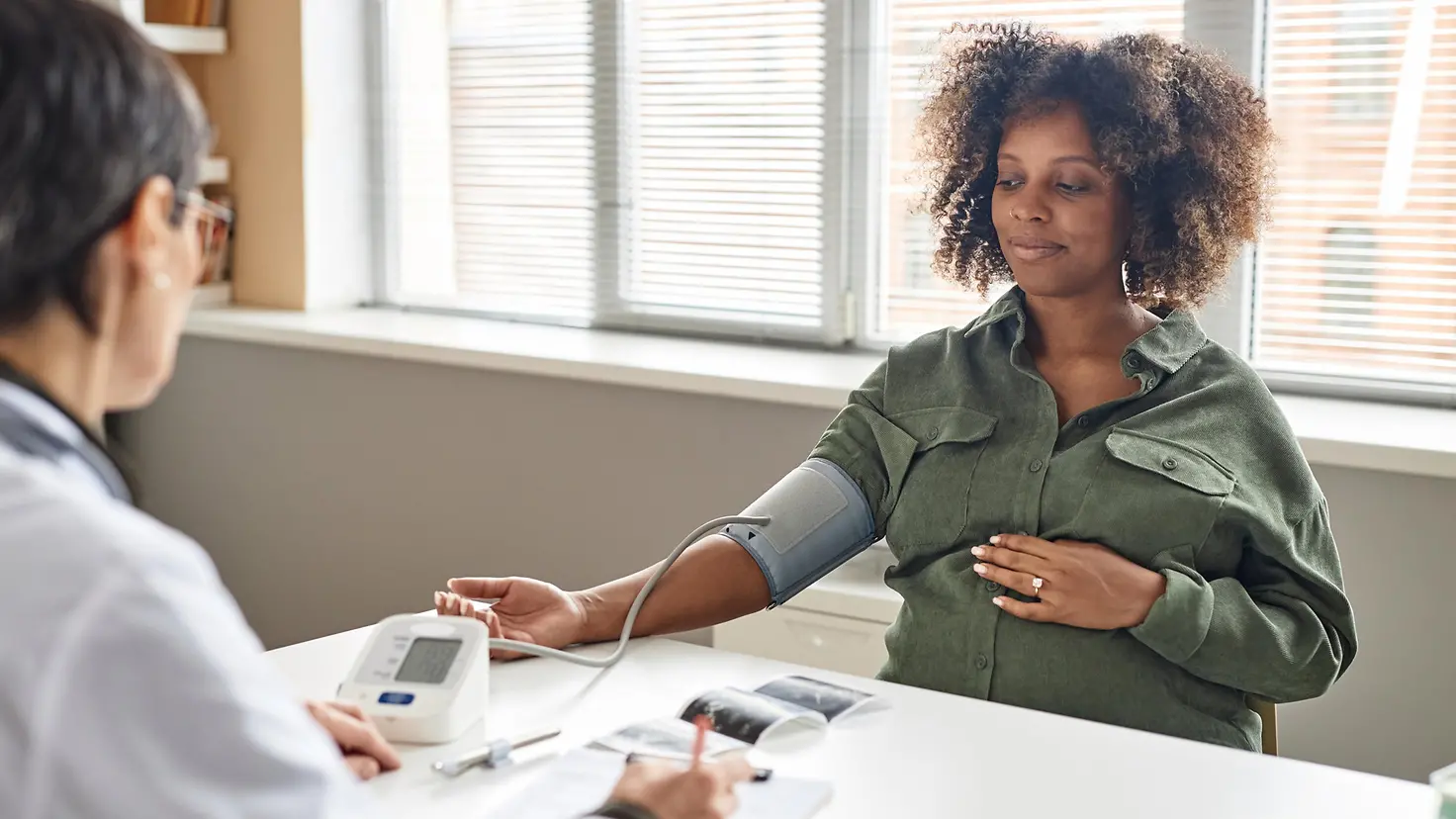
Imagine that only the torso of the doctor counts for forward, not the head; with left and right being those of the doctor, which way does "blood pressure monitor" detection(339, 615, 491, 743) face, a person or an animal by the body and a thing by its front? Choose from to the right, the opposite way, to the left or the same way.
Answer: the opposite way

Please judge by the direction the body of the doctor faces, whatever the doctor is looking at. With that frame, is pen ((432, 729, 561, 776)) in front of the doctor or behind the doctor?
in front

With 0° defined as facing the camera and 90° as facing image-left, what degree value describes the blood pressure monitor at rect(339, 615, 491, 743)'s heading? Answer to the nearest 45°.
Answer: approximately 45°

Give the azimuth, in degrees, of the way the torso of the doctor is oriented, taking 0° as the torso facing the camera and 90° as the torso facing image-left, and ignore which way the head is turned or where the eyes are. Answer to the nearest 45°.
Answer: approximately 225°

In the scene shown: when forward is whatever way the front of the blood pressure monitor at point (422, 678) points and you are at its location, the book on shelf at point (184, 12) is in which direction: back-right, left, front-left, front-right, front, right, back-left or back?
back-right

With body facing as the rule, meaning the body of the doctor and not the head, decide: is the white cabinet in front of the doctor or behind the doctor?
in front

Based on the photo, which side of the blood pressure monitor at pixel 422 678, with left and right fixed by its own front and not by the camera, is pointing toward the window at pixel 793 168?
back

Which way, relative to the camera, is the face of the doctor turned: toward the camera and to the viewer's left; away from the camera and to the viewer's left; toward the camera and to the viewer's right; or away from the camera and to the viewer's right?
away from the camera and to the viewer's right

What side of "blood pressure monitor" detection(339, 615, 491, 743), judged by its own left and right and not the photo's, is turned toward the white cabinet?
back

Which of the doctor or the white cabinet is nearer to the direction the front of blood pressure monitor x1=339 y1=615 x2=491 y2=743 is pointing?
the doctor
